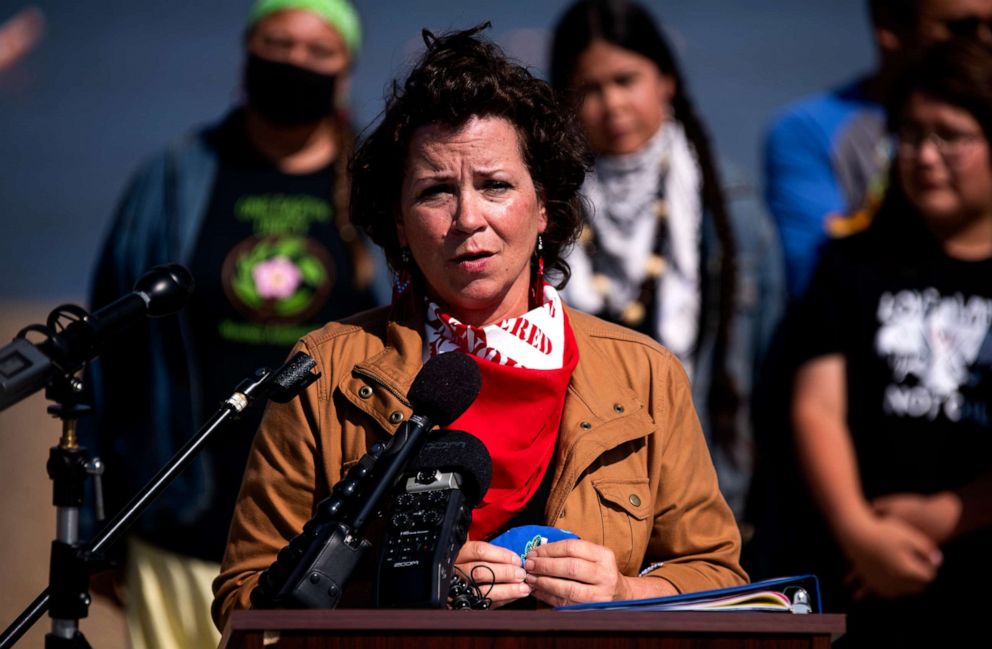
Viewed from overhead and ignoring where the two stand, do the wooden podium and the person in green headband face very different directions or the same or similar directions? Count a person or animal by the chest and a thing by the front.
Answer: same or similar directions

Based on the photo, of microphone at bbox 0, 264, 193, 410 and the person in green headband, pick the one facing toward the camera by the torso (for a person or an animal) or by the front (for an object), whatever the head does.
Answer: the person in green headband

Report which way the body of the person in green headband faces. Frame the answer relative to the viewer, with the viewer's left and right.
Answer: facing the viewer

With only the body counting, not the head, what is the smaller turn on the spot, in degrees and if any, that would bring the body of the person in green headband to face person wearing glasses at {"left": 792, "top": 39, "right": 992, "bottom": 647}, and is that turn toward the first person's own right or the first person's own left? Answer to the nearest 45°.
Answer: approximately 90° to the first person's own left

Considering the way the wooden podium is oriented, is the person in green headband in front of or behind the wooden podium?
behind

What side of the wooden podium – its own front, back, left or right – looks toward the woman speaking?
back

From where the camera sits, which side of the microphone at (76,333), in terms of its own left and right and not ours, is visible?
right

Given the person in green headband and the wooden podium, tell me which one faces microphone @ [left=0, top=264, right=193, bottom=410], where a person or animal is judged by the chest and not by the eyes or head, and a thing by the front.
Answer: the person in green headband

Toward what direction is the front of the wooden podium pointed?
toward the camera

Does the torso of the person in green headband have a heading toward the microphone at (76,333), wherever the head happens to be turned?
yes

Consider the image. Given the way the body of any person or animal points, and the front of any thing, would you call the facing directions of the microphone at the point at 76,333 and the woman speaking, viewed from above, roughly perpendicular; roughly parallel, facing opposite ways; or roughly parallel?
roughly perpendicular

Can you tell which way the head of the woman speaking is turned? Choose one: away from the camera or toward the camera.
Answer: toward the camera

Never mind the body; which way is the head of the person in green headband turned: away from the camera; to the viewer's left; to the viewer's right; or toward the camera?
toward the camera

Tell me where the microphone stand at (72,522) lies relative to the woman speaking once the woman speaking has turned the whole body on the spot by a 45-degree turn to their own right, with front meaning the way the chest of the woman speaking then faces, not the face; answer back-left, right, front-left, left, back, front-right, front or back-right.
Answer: front

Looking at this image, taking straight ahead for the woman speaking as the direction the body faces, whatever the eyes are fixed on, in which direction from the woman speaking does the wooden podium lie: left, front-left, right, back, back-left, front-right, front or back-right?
front

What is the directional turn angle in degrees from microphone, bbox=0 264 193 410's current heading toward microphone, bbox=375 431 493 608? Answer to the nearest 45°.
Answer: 0° — it already faces it

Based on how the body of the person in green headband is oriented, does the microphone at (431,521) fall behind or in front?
in front

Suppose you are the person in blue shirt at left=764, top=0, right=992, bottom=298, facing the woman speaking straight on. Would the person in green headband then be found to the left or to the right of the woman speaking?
right

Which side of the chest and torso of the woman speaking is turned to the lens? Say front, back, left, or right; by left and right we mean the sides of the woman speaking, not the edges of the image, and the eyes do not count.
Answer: front
